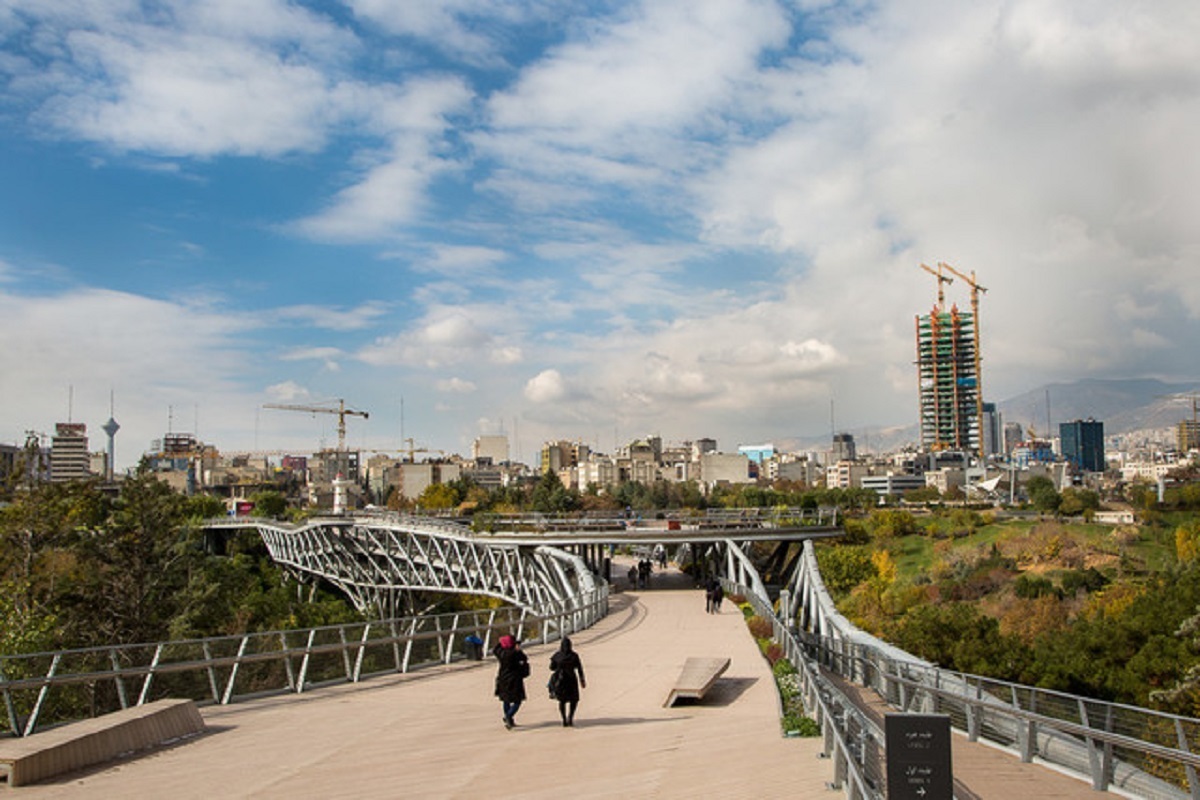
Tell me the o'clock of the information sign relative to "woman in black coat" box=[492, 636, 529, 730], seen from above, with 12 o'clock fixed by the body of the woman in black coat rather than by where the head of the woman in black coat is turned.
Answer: The information sign is roughly at 5 o'clock from the woman in black coat.

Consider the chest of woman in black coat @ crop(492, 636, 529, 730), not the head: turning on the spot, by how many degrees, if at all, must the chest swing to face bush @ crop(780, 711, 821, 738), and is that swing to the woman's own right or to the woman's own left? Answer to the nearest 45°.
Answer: approximately 90° to the woman's own right

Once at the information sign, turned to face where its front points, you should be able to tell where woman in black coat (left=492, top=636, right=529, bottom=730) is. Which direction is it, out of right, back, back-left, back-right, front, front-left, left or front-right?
back-right

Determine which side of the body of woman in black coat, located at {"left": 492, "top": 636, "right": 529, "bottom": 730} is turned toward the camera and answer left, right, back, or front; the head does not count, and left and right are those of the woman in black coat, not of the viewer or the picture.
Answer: back

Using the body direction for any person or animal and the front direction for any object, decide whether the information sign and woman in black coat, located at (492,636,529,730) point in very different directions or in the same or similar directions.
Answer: very different directions

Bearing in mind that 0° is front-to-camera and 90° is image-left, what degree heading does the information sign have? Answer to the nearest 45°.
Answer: approximately 0°

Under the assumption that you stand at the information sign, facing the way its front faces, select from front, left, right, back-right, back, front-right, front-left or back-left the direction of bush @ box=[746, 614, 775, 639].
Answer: back

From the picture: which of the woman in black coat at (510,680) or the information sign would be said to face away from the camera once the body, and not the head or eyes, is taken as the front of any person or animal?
the woman in black coat

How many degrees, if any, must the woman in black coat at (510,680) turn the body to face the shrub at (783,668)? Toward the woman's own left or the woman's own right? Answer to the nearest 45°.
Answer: approximately 45° to the woman's own right

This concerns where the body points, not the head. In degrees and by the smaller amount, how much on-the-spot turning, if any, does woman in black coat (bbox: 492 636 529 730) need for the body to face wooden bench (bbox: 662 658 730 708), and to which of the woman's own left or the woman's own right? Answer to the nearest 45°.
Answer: approximately 45° to the woman's own right

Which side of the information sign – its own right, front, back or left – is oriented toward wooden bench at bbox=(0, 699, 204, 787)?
right

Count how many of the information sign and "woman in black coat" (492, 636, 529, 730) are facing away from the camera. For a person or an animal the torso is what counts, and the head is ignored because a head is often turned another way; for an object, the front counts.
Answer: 1

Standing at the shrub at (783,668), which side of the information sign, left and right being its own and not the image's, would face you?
back
